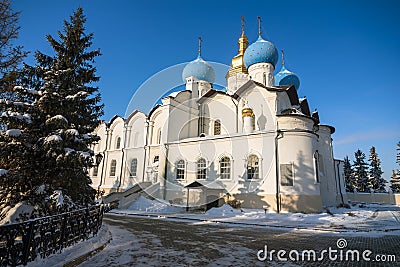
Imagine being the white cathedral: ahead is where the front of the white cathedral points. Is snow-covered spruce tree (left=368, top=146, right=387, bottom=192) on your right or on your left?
on your left

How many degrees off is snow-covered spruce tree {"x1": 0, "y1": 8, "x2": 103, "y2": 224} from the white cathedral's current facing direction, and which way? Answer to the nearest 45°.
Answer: approximately 90° to its left

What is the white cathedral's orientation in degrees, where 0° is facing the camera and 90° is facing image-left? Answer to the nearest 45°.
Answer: approximately 135°
